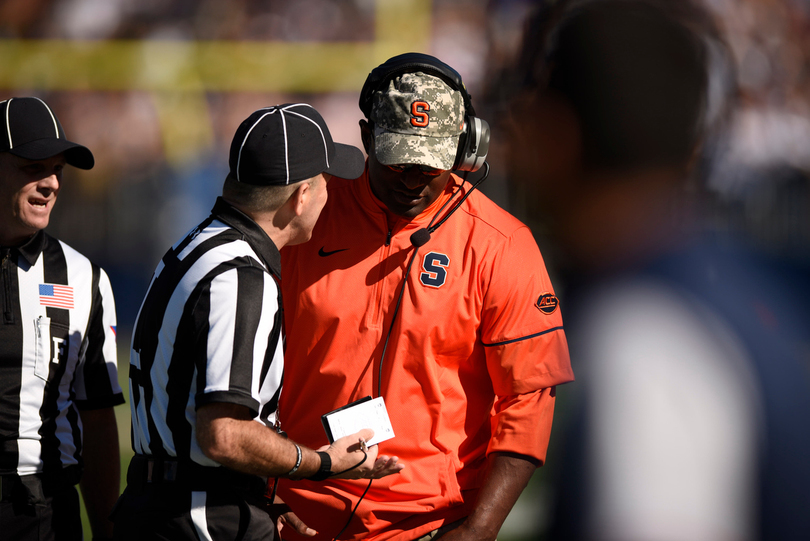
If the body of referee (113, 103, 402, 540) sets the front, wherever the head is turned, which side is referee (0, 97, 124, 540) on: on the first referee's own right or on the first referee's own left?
on the first referee's own left

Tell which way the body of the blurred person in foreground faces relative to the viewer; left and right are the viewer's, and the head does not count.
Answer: facing away from the viewer and to the left of the viewer

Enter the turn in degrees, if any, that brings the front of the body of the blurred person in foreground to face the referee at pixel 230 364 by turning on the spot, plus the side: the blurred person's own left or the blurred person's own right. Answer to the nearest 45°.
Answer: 0° — they already face them

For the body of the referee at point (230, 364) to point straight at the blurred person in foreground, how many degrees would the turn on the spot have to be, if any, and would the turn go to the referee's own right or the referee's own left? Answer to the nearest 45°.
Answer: approximately 135° to the referee's own right

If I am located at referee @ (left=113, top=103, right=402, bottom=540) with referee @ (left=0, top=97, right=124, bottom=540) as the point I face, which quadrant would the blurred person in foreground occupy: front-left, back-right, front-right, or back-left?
back-left

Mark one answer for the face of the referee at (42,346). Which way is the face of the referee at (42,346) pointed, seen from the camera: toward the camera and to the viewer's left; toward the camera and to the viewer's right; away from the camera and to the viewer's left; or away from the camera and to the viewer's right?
toward the camera and to the viewer's right

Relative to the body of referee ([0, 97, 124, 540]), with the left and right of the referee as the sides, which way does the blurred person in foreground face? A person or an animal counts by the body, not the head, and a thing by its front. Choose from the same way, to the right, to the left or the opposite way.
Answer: the opposite way

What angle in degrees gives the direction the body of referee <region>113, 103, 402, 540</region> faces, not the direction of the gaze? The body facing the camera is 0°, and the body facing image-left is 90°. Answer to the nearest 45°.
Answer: approximately 225°
